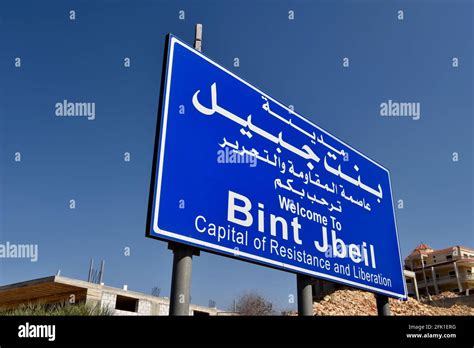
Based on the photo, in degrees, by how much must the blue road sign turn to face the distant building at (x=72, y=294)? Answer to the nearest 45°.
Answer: approximately 180°

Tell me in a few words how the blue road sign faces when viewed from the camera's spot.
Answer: facing the viewer and to the right of the viewer
